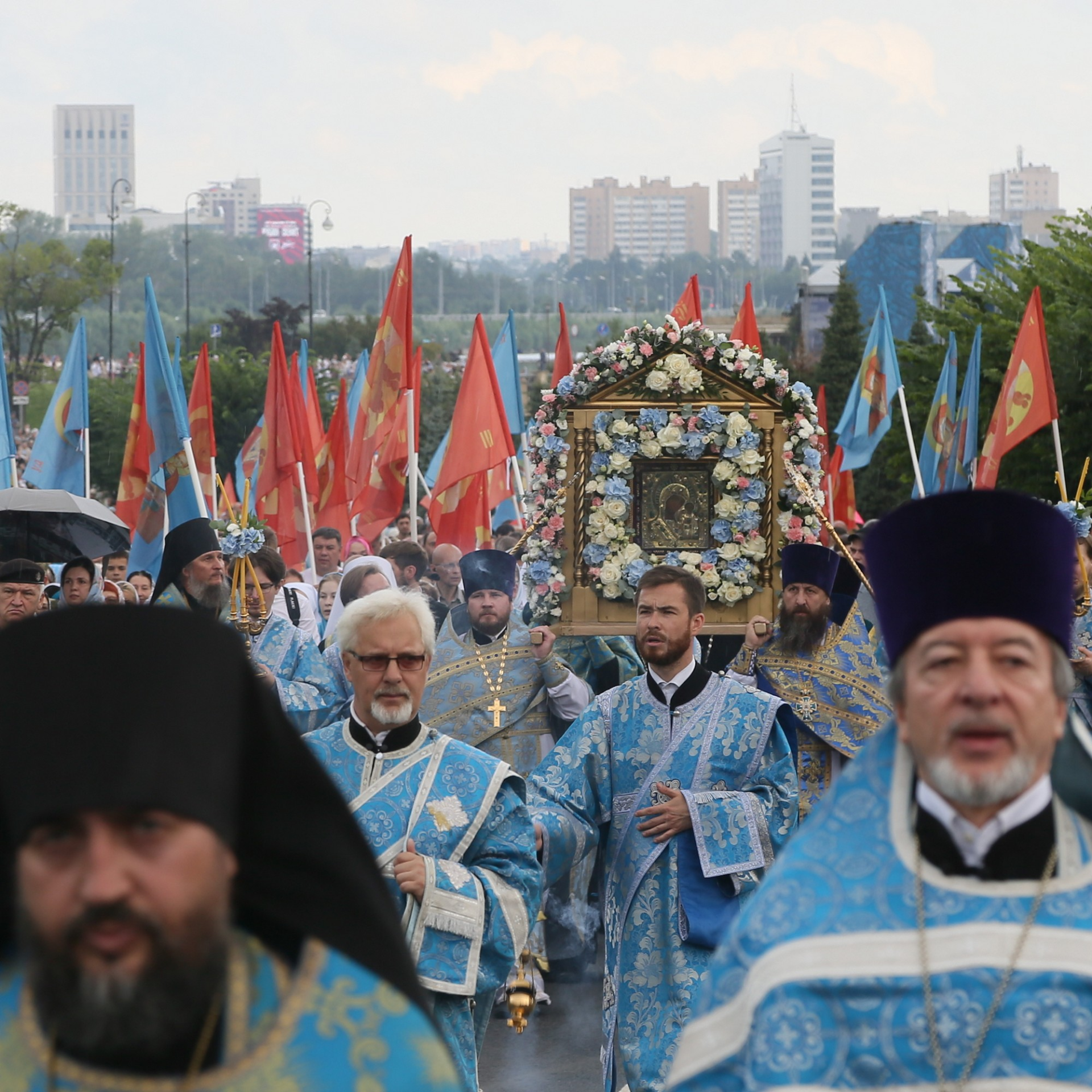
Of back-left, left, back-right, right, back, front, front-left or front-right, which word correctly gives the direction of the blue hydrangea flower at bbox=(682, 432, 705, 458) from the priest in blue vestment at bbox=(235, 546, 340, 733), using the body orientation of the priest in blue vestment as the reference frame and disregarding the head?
back

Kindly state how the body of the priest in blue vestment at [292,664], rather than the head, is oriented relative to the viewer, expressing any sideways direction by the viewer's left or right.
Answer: facing the viewer and to the left of the viewer

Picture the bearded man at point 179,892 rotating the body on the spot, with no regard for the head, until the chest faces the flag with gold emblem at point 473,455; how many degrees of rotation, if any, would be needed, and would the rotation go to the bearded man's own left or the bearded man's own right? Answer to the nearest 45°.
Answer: approximately 180°

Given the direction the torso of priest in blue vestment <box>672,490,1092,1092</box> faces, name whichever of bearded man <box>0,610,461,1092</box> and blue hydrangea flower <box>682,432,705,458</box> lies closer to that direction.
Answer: the bearded man

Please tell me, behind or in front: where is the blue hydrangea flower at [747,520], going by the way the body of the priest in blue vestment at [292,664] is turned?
behind

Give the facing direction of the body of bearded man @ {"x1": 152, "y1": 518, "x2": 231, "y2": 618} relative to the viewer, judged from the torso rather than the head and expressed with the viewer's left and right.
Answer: facing the viewer and to the right of the viewer

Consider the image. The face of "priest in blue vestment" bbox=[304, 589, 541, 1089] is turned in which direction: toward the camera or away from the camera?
toward the camera

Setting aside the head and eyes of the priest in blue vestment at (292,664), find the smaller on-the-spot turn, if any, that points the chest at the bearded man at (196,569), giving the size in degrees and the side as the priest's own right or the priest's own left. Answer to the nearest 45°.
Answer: approximately 90° to the priest's own right

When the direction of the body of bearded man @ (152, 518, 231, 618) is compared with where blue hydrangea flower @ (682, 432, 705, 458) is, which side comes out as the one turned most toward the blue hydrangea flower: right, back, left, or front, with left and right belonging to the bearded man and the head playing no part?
left

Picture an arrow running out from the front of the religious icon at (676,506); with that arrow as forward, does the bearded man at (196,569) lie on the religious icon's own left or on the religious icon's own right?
on the religious icon's own right

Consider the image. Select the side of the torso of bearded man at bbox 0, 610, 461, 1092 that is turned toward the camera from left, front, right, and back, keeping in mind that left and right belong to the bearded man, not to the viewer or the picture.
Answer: front

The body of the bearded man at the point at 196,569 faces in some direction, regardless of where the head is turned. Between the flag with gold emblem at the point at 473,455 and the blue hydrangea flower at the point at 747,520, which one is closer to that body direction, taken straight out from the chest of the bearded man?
the blue hydrangea flower

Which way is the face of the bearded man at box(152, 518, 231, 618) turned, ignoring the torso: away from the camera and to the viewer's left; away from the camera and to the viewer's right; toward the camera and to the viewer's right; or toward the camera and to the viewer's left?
toward the camera and to the viewer's right
